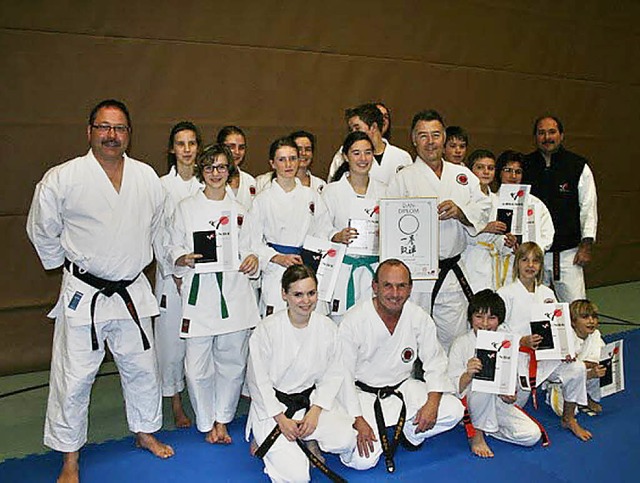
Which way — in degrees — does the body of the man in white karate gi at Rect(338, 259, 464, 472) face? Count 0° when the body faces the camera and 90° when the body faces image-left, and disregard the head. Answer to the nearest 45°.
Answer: approximately 0°

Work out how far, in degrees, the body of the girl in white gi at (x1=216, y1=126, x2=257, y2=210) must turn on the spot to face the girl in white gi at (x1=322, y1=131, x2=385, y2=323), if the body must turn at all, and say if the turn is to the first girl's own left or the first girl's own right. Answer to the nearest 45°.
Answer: approximately 45° to the first girl's own left

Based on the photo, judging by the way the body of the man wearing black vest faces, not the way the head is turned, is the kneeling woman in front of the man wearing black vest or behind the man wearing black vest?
in front

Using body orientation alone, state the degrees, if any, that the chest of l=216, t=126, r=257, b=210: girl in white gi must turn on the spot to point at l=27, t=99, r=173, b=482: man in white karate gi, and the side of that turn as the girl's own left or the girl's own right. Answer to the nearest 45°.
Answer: approximately 45° to the girl's own right

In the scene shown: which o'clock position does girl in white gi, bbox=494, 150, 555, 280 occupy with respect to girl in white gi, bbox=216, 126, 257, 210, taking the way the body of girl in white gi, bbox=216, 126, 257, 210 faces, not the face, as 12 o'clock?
girl in white gi, bbox=494, 150, 555, 280 is roughly at 9 o'clock from girl in white gi, bbox=216, 126, 257, 210.

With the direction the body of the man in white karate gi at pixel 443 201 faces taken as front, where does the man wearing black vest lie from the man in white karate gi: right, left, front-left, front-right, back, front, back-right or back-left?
back-left

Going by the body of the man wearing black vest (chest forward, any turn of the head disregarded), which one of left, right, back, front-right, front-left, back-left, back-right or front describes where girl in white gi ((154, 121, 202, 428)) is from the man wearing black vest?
front-right

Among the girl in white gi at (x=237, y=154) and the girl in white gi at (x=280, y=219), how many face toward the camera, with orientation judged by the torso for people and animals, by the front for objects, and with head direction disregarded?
2
